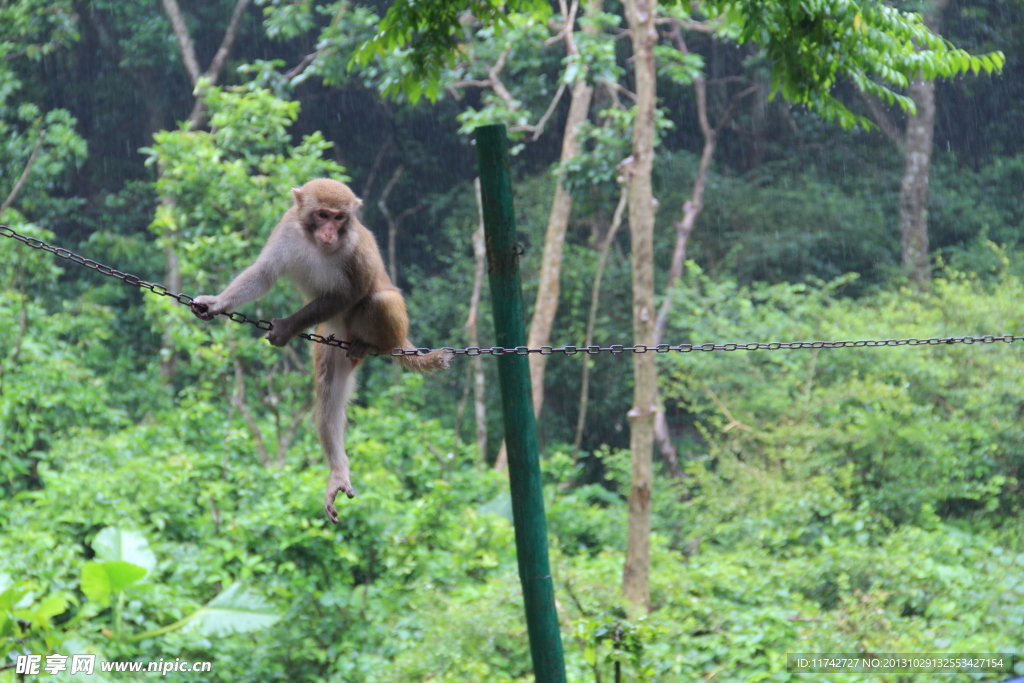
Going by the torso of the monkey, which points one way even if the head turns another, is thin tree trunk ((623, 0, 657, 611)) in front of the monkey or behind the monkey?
behind

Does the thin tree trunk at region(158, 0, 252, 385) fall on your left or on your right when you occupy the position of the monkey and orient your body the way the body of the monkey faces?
on your right

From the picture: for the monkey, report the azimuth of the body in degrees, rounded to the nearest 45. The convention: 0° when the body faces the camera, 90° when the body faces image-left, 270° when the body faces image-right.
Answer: approximately 45°

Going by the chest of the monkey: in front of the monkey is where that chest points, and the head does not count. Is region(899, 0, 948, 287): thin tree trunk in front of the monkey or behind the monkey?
behind

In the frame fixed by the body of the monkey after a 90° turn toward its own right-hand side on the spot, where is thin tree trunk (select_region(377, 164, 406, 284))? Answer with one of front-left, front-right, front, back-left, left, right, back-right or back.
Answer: front-right
